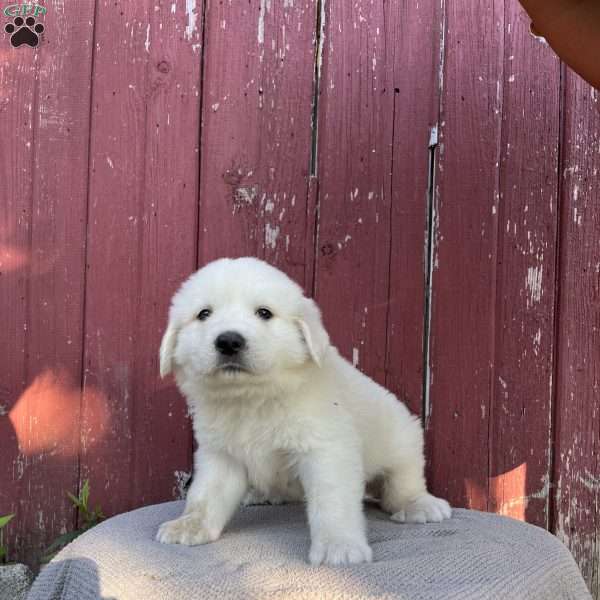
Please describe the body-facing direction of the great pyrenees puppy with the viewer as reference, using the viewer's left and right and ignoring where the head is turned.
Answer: facing the viewer and to the left of the viewer
